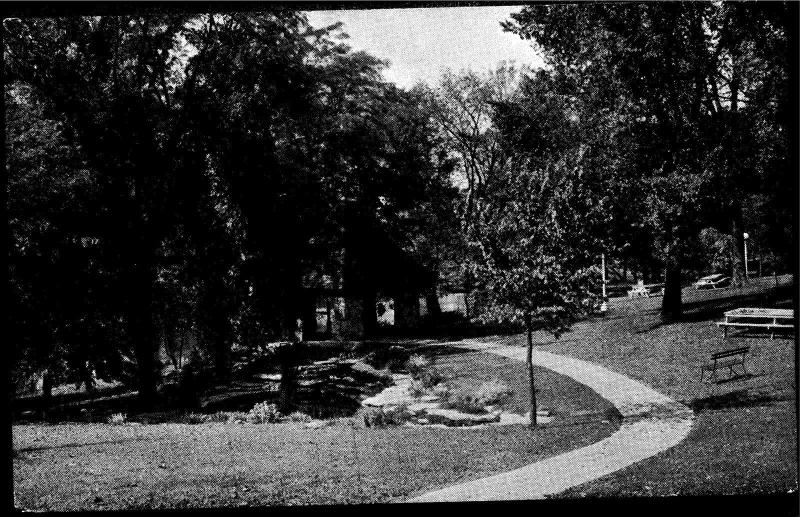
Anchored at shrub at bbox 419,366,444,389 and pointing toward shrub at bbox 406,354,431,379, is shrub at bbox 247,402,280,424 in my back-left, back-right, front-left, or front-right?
back-left

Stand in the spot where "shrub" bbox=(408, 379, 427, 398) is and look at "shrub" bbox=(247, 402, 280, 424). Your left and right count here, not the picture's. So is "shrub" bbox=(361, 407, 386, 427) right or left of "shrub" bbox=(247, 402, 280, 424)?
left
